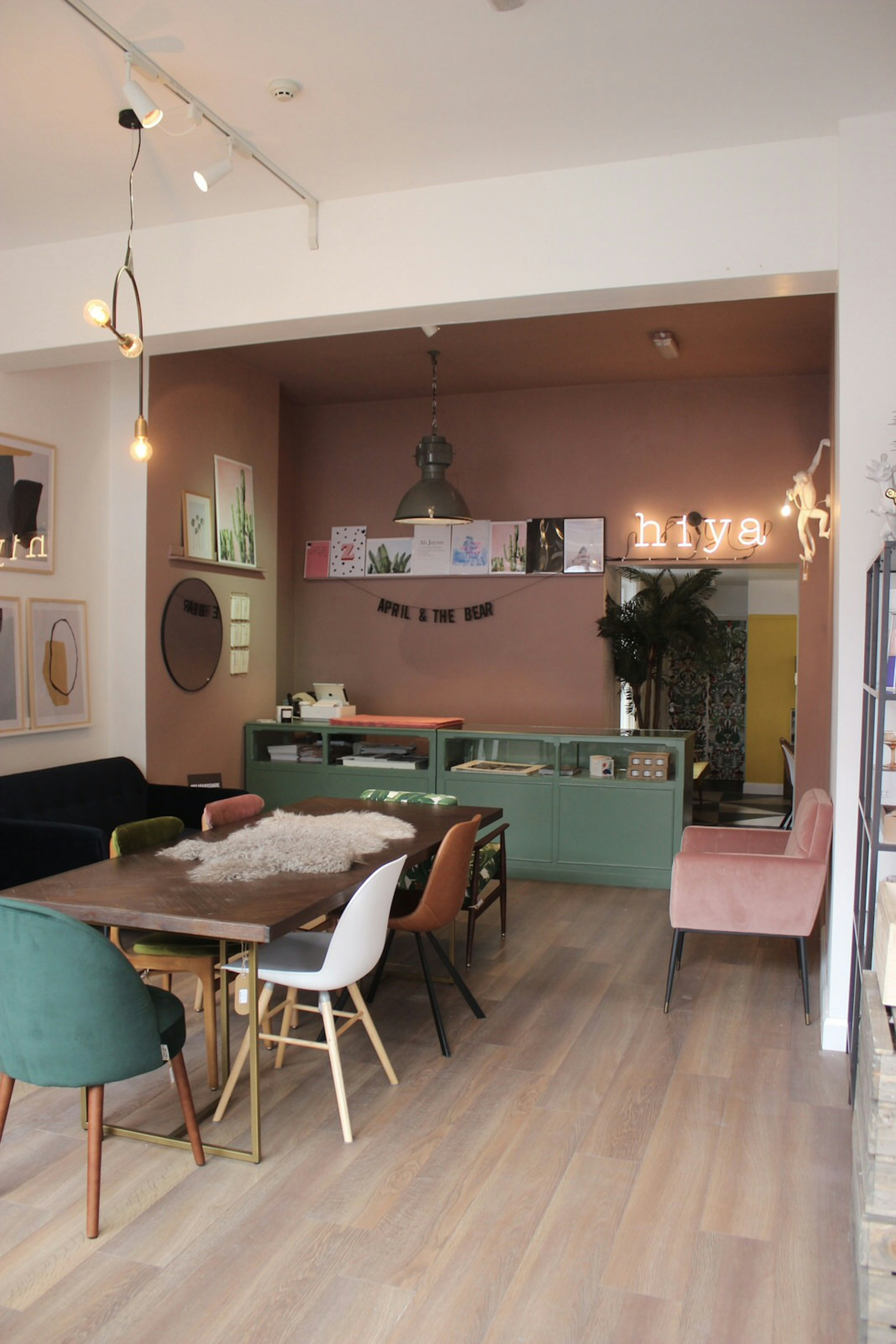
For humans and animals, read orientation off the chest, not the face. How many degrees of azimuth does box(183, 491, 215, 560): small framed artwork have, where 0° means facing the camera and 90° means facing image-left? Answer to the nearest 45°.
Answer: approximately 315°

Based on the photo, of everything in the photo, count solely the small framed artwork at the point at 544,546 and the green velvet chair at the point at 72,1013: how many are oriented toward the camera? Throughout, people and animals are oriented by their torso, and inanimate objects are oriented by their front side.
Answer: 1

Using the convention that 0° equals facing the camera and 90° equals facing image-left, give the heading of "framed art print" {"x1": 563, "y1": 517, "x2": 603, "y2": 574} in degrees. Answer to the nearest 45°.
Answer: approximately 0°

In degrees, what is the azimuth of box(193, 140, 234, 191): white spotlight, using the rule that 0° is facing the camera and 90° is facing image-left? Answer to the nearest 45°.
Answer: approximately 45°

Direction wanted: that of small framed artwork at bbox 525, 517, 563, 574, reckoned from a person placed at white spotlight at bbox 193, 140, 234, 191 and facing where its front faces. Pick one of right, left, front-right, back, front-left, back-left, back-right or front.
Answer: back

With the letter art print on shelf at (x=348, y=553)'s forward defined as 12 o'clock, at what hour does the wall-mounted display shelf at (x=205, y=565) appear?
The wall-mounted display shelf is roughly at 1 o'clock from the letter art print on shelf.

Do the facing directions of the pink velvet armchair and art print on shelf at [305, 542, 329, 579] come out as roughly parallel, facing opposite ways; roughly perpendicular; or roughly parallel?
roughly perpendicular

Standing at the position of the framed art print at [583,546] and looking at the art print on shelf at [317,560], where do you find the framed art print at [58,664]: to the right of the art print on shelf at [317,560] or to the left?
left

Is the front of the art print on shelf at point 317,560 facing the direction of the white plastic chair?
yes

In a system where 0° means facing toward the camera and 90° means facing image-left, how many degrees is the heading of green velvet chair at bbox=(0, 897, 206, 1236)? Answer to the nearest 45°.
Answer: approximately 225°
